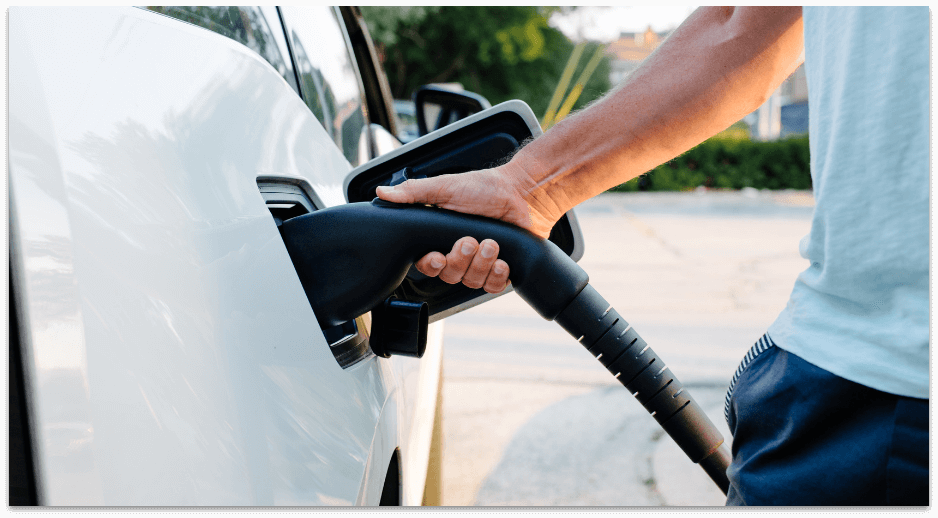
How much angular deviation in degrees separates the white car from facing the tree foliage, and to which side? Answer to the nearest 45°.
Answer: approximately 45° to its left

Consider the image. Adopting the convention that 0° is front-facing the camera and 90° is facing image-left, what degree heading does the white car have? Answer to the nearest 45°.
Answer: approximately 225°

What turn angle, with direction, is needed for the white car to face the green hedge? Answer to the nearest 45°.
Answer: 0° — it already faces it
